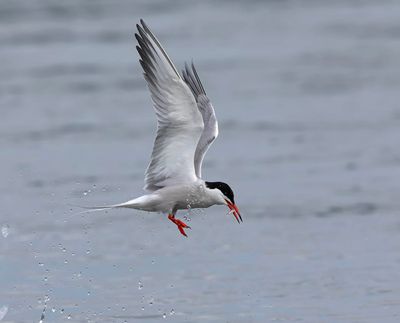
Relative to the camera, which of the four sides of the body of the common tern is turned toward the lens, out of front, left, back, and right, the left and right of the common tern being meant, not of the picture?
right

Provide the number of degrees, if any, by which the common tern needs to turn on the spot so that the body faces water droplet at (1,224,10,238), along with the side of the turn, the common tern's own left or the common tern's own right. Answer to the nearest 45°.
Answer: approximately 135° to the common tern's own left
